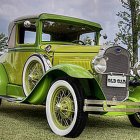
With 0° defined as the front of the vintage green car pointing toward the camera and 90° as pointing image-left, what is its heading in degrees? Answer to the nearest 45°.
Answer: approximately 315°
